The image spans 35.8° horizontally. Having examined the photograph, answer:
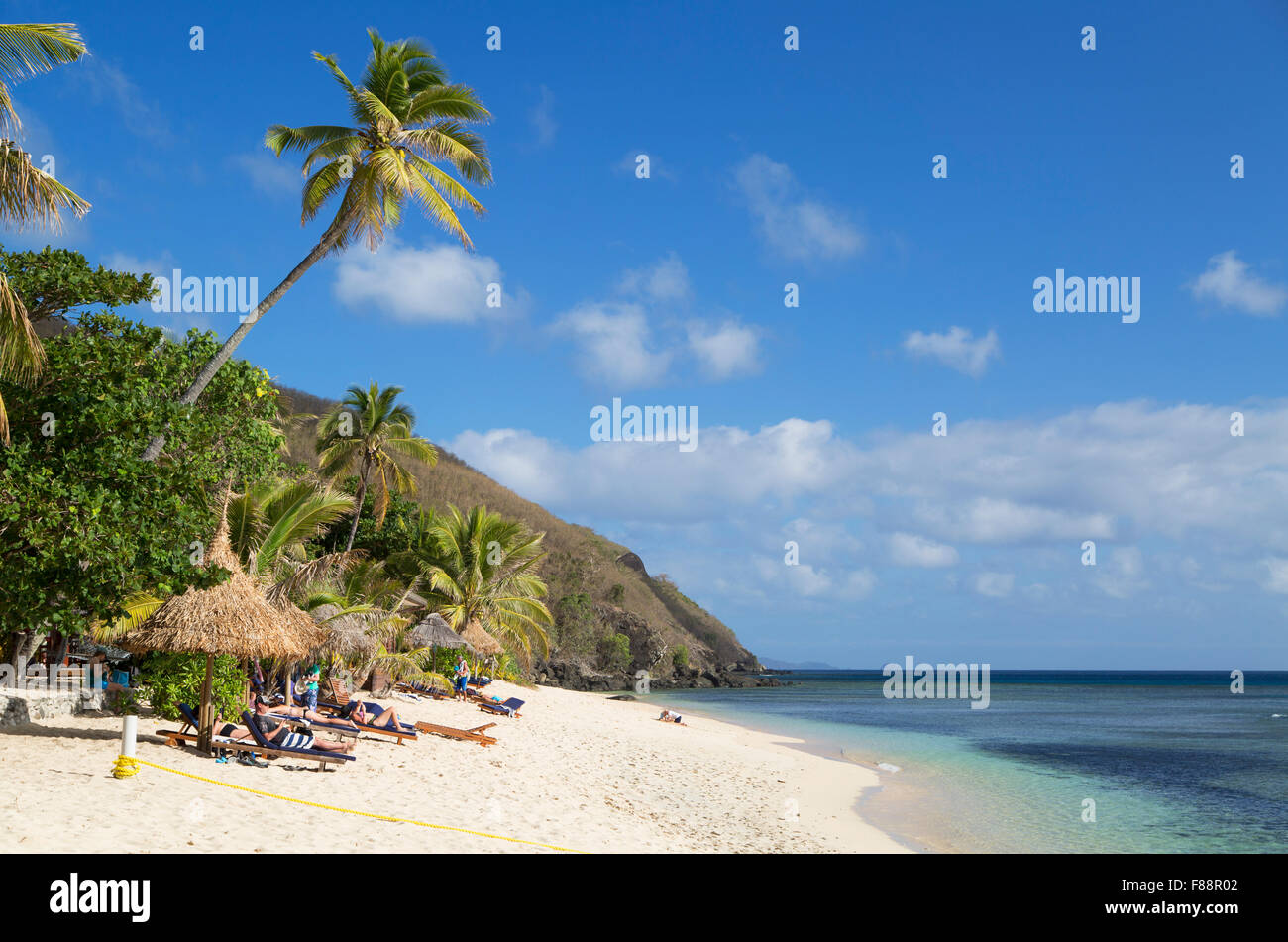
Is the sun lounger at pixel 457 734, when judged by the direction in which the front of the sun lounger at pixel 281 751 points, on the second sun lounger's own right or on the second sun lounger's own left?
on the second sun lounger's own left

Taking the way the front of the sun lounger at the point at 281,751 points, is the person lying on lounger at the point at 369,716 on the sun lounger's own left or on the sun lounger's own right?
on the sun lounger's own left

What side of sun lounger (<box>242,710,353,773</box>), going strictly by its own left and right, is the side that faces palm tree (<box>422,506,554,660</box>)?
left

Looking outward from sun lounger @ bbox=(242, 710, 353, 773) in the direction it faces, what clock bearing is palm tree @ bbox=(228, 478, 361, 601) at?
The palm tree is roughly at 9 o'clock from the sun lounger.

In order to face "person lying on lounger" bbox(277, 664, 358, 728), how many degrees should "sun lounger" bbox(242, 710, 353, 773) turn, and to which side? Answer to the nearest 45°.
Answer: approximately 90° to its left

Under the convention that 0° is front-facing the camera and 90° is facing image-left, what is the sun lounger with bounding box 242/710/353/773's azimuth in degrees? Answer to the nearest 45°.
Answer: approximately 270°
